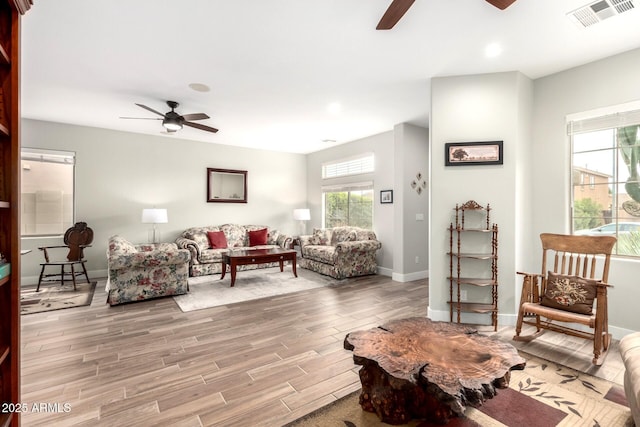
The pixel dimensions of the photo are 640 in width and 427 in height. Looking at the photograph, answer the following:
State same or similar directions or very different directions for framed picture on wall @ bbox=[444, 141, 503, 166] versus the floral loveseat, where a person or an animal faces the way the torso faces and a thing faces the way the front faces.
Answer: same or similar directions

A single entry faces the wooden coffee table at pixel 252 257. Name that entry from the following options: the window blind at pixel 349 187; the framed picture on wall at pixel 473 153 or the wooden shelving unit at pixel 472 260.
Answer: the window blind

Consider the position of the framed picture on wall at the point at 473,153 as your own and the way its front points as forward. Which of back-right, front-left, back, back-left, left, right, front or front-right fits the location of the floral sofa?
right

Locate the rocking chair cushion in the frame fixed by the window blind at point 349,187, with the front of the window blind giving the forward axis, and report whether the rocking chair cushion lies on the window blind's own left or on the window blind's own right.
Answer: on the window blind's own left

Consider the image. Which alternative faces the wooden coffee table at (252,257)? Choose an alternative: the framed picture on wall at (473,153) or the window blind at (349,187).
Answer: the window blind

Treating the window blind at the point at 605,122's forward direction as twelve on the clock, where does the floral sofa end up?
The floral sofa is roughly at 1 o'clock from the window blind.

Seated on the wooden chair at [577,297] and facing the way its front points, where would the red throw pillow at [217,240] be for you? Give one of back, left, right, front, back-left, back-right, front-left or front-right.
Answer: front-right

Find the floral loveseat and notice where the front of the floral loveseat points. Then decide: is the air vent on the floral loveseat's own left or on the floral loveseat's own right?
on the floral loveseat's own left

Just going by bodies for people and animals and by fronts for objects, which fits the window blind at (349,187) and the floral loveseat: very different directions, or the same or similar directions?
same or similar directions

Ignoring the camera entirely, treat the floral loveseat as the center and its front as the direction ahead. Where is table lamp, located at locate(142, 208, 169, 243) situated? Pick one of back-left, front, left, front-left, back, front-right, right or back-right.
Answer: front-right

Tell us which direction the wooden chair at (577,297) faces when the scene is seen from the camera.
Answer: facing the viewer and to the left of the viewer

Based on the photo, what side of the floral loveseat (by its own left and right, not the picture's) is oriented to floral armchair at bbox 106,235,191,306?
front

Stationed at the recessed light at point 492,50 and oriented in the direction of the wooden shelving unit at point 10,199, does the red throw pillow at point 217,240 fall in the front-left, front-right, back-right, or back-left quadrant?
front-right

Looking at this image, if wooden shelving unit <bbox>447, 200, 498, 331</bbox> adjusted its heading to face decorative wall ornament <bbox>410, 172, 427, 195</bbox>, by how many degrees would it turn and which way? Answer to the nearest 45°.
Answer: approximately 135° to its right

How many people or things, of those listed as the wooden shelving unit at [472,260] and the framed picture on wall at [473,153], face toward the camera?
2

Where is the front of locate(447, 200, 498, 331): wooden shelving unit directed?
toward the camera

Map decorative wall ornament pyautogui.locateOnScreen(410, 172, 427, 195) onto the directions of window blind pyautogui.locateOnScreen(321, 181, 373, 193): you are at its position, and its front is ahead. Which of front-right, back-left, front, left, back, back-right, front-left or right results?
left
